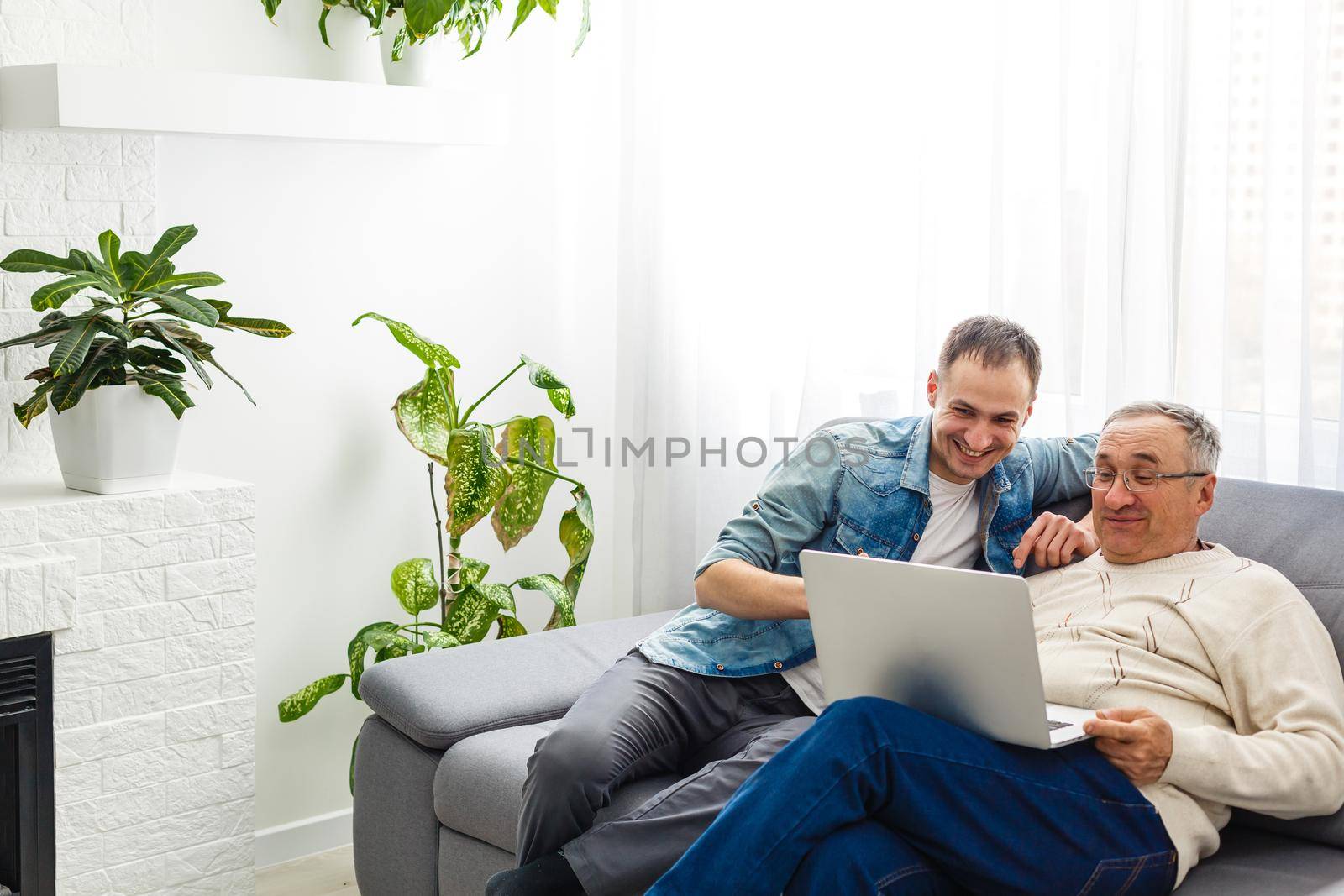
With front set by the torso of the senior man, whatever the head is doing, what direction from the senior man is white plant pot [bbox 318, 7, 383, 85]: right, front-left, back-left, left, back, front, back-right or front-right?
right

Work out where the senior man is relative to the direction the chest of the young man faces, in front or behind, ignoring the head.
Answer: in front

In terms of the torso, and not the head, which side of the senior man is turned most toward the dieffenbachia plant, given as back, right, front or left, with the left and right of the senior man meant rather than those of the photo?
right

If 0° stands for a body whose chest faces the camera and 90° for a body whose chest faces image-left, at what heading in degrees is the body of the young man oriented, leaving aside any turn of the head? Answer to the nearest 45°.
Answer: approximately 0°

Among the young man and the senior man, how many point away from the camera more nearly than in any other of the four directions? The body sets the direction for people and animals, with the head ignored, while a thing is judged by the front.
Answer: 0

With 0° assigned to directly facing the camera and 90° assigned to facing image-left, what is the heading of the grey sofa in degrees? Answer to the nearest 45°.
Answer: approximately 45°

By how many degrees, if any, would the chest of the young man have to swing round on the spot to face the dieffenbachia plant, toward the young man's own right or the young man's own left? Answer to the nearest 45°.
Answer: approximately 135° to the young man's own right

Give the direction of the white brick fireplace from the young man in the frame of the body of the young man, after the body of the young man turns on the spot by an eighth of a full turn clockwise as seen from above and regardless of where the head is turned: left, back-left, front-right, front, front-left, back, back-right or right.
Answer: front-right
